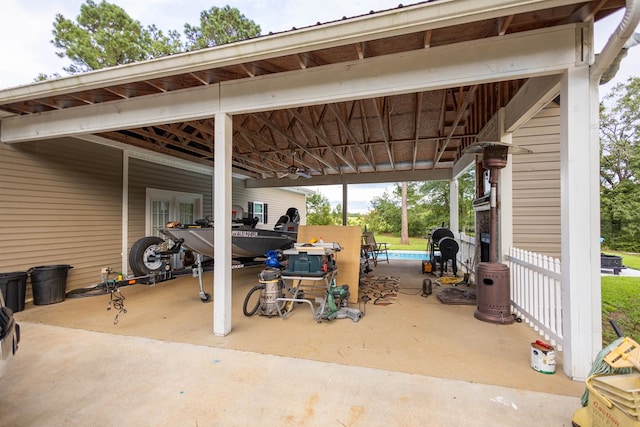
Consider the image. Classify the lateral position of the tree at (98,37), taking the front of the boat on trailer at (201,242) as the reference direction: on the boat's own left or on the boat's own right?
on the boat's own right

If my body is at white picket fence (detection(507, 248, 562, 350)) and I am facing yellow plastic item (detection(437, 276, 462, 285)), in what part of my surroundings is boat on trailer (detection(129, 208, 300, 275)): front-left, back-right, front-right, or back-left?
front-left

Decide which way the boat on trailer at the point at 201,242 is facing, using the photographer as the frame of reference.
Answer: facing the viewer and to the left of the viewer

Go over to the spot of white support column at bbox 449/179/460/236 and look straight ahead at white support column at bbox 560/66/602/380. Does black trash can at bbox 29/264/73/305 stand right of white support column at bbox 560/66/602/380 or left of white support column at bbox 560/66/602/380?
right

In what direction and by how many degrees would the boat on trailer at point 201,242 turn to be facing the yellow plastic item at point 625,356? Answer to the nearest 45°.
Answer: approximately 90° to its left

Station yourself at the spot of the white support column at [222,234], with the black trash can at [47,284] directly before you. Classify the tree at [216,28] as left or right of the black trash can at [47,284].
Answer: right

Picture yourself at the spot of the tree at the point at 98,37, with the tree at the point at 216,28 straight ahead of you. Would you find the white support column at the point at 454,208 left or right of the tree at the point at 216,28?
right

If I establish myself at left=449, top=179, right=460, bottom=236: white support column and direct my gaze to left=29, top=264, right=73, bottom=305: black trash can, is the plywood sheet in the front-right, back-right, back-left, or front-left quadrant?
front-left

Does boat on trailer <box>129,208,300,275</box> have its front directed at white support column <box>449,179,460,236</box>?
no

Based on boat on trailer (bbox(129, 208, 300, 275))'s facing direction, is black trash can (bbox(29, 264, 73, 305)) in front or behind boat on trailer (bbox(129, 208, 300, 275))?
in front

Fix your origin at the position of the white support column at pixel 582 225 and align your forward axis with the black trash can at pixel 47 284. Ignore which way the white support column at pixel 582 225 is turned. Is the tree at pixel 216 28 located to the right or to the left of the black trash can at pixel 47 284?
right

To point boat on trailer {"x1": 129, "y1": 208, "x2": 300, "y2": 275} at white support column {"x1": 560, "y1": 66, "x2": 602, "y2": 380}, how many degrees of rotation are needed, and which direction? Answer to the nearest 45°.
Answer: approximately 90° to its left
